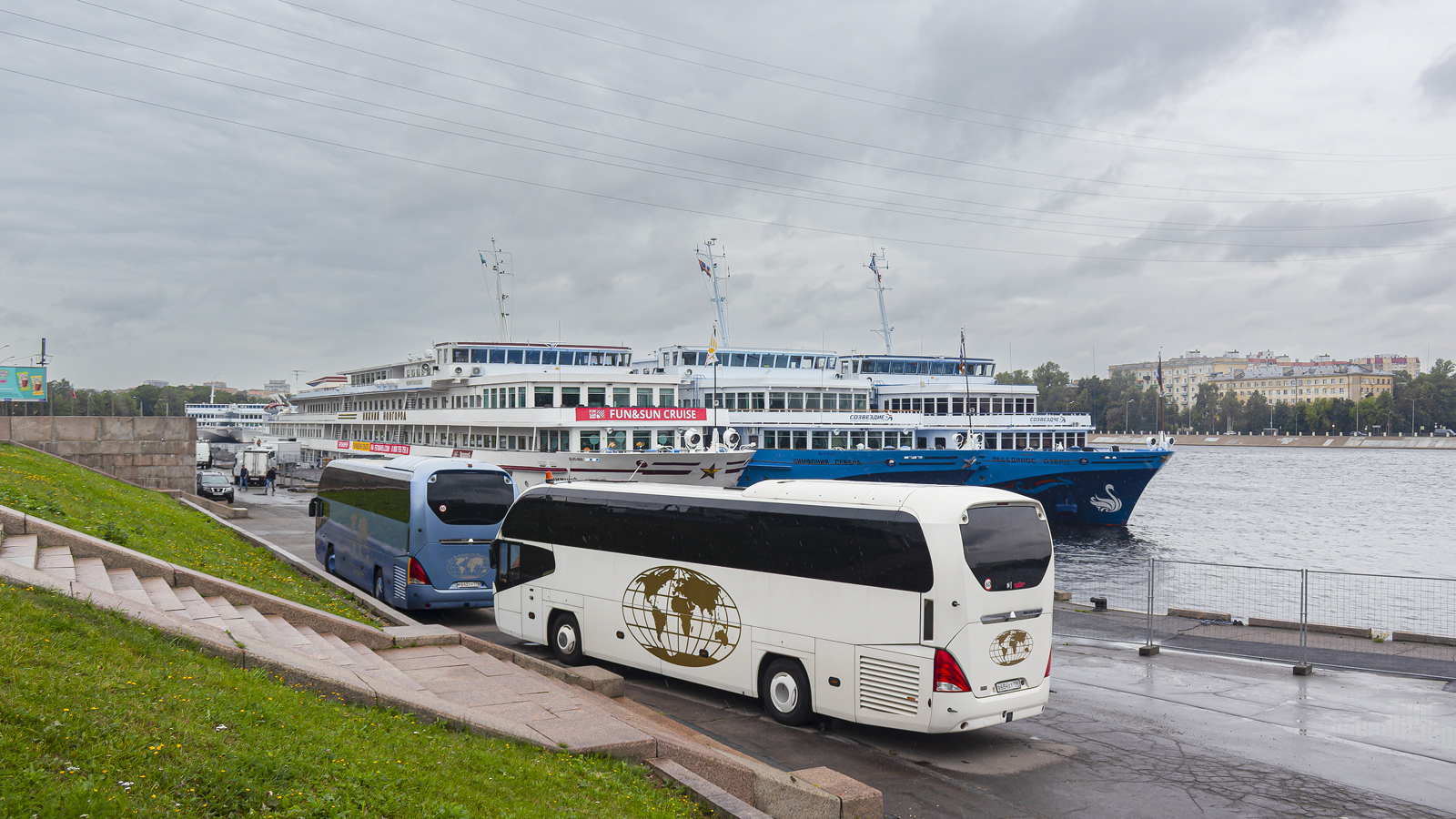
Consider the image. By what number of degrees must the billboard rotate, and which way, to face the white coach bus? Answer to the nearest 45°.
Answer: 0° — it already faces it

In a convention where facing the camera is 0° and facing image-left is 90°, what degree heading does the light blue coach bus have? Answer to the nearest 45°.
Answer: approximately 135°

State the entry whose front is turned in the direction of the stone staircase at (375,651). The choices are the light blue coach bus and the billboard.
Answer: the billboard

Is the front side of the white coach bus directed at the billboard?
yes

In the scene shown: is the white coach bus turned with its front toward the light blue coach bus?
yes

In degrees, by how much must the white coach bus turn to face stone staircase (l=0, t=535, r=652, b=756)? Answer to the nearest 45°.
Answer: approximately 45° to its left

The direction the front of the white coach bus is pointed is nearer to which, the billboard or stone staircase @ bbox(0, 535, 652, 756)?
the billboard

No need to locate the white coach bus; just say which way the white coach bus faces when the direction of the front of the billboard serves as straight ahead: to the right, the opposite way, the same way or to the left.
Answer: the opposite way

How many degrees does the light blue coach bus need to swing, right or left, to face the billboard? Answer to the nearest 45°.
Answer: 0° — it already faces it

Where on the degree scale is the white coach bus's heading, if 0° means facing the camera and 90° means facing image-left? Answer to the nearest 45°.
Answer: approximately 135°

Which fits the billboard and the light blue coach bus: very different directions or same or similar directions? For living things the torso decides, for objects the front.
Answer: very different directions

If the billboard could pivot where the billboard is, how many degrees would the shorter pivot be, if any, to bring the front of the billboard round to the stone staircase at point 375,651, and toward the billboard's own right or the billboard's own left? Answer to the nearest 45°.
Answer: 0° — it already faces it
